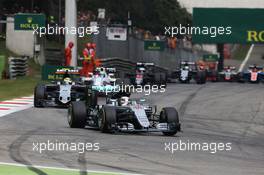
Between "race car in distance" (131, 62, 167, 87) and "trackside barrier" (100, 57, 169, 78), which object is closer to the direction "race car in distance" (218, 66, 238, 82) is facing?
the race car in distance

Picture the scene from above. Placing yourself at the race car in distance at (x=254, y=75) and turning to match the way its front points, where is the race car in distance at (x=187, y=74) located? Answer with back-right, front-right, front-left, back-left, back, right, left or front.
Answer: front-right

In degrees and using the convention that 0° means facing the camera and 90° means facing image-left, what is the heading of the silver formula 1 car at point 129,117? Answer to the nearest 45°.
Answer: approximately 315°

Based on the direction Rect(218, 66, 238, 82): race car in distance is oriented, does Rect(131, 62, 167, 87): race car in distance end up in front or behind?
in front

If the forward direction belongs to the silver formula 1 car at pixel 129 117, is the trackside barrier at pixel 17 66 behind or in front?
behind

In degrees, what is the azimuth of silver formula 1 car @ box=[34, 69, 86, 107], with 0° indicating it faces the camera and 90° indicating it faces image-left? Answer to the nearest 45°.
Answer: approximately 0°

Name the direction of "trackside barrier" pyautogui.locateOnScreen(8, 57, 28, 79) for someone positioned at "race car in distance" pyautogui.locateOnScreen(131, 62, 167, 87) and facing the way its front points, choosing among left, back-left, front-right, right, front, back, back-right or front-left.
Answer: front-right

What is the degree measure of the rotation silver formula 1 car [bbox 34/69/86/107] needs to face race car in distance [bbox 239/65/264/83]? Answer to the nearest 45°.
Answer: approximately 135° to its left
